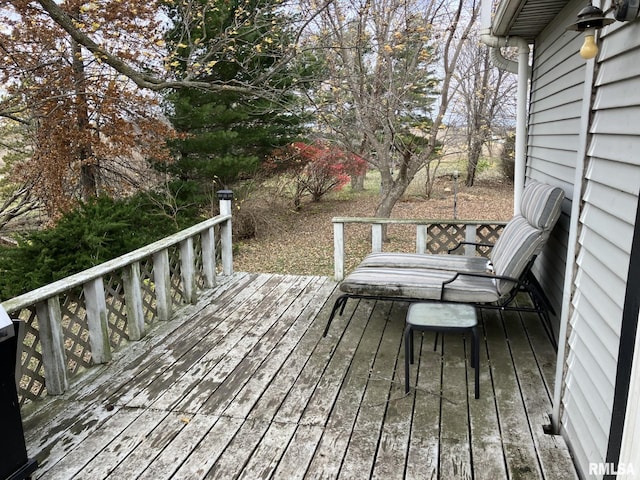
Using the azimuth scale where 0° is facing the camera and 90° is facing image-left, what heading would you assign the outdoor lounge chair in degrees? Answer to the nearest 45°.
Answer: approximately 90°

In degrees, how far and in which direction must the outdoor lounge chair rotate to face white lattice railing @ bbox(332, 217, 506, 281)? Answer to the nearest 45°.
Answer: approximately 90° to its right

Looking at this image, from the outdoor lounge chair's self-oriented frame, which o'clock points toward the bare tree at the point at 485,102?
The bare tree is roughly at 3 o'clock from the outdoor lounge chair.

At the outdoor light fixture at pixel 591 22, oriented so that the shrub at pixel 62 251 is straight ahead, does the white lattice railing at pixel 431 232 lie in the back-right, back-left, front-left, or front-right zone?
front-right

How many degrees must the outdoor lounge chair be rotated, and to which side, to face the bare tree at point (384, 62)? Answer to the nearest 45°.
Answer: approximately 90° to its right

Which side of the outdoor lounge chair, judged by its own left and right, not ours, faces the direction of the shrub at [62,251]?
front

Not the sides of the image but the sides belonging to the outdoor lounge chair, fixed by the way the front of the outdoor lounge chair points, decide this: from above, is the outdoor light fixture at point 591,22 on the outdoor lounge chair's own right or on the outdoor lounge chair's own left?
on the outdoor lounge chair's own left

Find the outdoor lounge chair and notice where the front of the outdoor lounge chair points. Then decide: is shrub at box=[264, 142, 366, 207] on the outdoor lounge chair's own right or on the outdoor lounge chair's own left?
on the outdoor lounge chair's own right

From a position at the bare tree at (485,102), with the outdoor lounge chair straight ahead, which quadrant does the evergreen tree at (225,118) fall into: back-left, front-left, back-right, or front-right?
front-right
